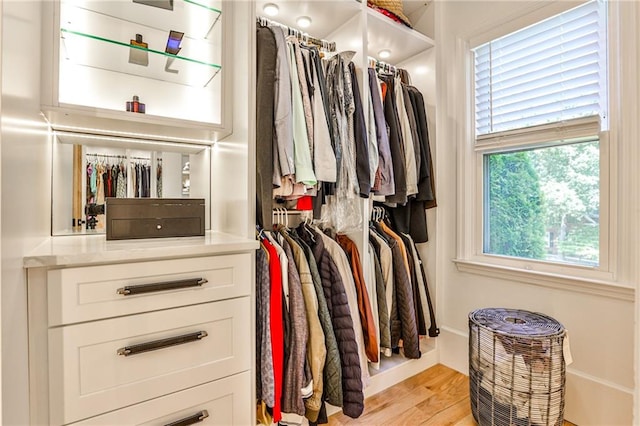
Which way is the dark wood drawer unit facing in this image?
toward the camera

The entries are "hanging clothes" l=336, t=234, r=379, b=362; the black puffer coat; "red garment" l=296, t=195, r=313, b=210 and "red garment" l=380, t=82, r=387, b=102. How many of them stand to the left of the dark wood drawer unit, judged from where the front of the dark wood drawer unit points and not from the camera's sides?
4

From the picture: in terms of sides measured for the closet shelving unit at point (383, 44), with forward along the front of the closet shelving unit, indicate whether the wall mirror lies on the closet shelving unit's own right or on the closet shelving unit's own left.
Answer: on the closet shelving unit's own right

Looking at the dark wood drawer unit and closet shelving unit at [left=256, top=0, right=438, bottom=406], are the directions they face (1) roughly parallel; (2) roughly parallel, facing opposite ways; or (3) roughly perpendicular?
roughly parallel

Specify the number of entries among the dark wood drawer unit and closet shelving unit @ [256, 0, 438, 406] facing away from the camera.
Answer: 0

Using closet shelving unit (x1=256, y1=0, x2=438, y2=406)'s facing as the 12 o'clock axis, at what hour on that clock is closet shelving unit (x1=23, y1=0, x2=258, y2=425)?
closet shelving unit (x1=23, y1=0, x2=258, y2=425) is roughly at 3 o'clock from closet shelving unit (x1=256, y1=0, x2=438, y2=406).

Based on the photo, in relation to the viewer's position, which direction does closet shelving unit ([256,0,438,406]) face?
facing the viewer and to the right of the viewer

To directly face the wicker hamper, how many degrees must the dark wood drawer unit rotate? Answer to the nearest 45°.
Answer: approximately 90° to its left
